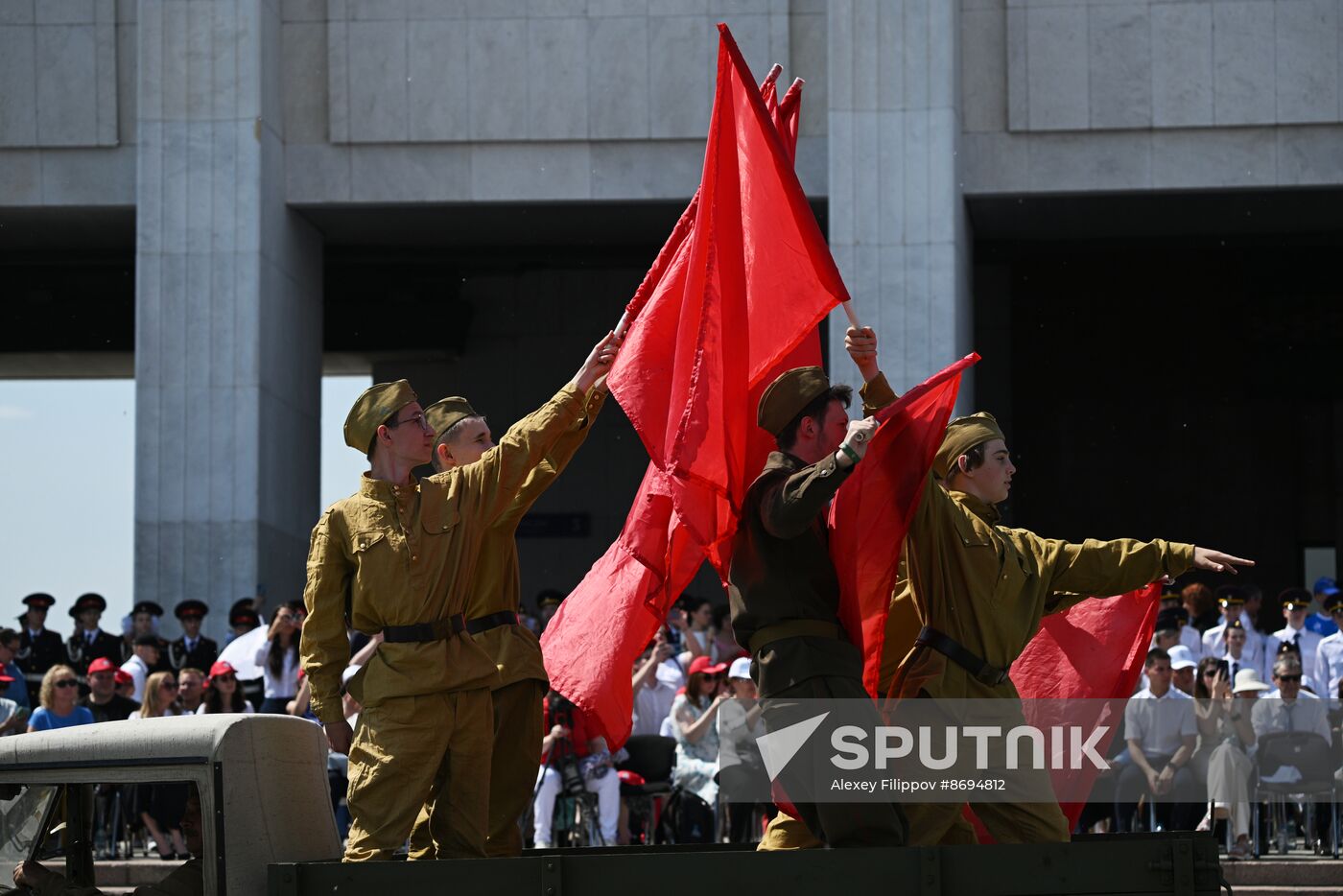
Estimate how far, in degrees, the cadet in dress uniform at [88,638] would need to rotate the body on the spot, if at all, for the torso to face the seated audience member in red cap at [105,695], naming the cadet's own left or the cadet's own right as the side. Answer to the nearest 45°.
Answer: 0° — they already face them

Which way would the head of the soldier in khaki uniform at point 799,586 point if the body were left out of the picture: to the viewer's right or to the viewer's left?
to the viewer's right

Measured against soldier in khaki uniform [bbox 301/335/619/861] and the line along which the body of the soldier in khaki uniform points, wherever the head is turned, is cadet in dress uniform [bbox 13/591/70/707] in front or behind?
behind

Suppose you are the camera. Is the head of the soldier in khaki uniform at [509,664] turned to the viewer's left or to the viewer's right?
to the viewer's right

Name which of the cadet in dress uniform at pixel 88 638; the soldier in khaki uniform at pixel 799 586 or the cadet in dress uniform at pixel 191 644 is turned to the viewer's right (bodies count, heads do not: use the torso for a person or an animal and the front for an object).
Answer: the soldier in khaki uniform

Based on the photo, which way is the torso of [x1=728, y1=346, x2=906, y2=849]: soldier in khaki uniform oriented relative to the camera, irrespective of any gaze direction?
to the viewer's right

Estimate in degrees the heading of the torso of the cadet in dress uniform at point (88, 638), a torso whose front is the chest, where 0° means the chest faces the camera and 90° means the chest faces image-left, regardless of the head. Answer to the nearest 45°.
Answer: approximately 0°

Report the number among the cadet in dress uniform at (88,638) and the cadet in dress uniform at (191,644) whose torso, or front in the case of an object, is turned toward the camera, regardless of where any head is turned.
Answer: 2

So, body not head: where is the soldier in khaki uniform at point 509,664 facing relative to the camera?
to the viewer's right

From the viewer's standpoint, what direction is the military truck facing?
to the viewer's left
